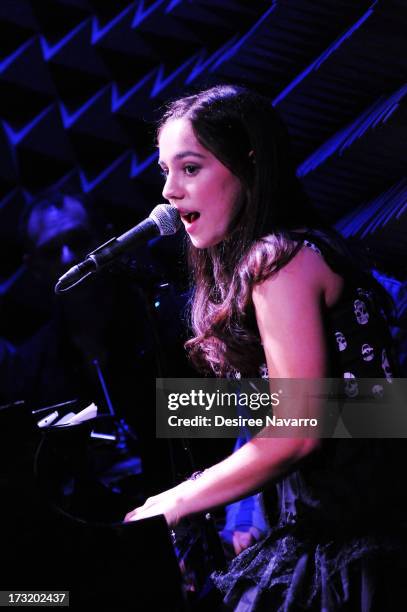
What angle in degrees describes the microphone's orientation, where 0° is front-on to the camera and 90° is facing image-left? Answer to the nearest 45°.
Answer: approximately 270°
